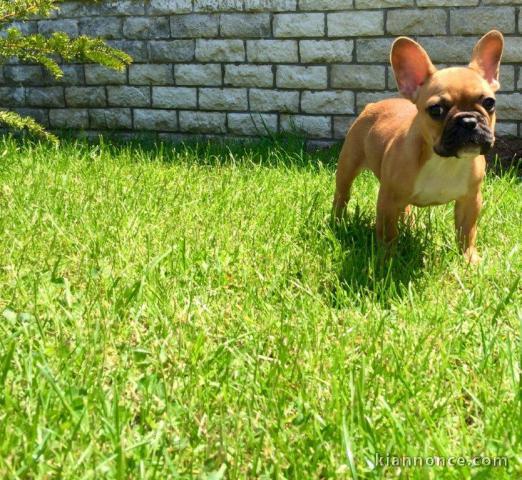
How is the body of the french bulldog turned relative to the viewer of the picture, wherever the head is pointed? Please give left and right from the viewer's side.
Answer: facing the viewer and to the right of the viewer
